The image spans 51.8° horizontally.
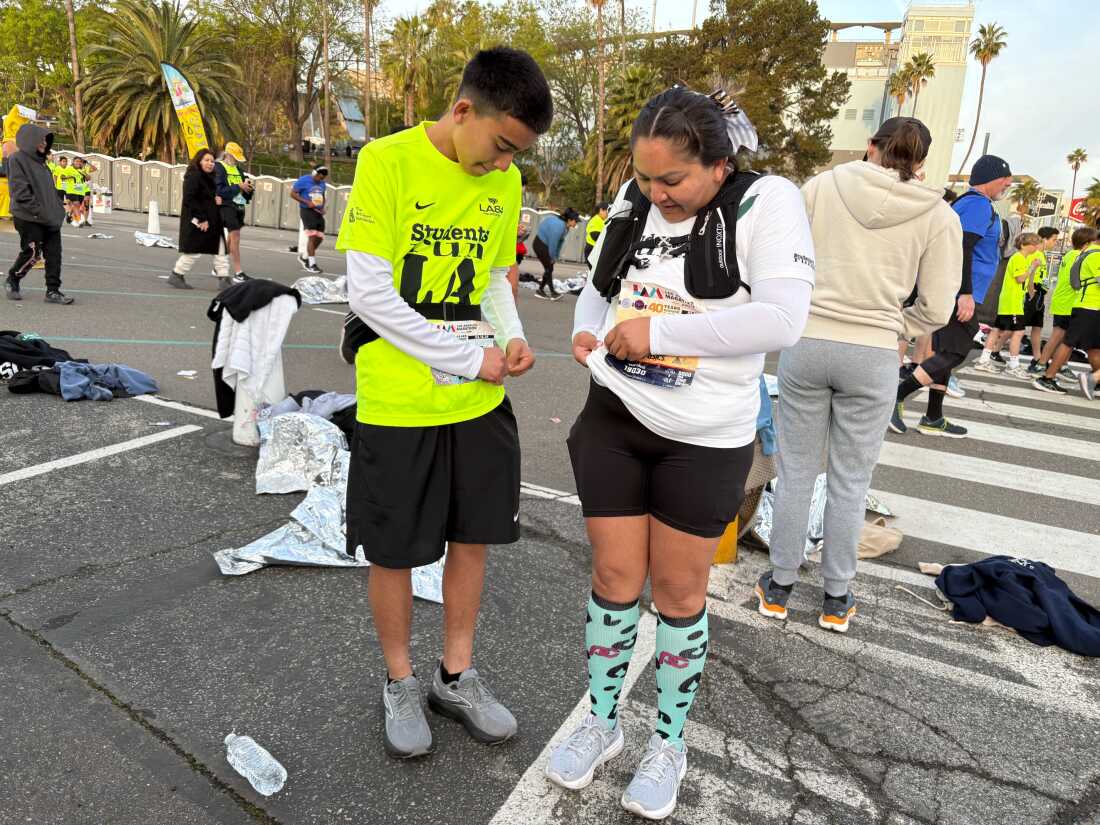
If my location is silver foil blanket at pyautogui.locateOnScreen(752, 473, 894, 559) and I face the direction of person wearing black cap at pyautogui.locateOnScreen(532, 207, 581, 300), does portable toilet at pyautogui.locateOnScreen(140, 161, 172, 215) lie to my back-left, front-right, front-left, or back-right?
front-left

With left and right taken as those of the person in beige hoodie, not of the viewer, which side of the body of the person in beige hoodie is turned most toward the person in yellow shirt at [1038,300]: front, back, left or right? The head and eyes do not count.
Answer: front

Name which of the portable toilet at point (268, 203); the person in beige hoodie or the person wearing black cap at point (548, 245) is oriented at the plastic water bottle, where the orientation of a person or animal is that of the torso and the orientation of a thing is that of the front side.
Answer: the portable toilet

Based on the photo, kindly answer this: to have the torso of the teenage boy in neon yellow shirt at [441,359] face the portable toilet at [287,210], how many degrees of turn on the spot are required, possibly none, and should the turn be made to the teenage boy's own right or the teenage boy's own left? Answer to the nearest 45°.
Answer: approximately 135° to the teenage boy's own left

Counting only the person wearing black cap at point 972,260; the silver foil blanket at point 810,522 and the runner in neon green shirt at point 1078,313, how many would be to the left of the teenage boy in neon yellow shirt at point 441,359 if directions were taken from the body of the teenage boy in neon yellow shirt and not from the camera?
3

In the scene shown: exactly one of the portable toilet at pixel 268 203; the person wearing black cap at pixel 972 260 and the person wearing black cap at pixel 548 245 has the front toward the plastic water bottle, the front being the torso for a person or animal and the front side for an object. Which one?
the portable toilet

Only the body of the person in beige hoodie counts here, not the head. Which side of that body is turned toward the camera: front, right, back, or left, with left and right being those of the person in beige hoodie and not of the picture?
back

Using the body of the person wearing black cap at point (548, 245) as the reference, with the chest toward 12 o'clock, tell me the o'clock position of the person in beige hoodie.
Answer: The person in beige hoodie is roughly at 3 o'clock from the person wearing black cap.

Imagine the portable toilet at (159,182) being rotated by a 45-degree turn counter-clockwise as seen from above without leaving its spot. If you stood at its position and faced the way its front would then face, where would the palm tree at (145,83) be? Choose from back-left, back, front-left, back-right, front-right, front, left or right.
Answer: back-left
